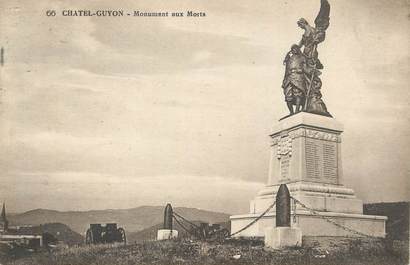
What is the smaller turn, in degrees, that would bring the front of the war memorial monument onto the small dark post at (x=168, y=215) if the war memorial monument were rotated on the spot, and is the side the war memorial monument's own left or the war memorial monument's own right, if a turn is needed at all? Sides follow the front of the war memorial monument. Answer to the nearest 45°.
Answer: approximately 45° to the war memorial monument's own right

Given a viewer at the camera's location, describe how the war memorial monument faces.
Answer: facing the viewer and to the left of the viewer

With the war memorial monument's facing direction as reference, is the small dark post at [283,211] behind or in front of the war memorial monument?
in front

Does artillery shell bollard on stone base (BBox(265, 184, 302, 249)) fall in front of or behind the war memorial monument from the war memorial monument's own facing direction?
in front

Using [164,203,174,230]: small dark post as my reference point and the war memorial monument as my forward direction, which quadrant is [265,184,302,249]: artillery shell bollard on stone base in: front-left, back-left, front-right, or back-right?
front-right
